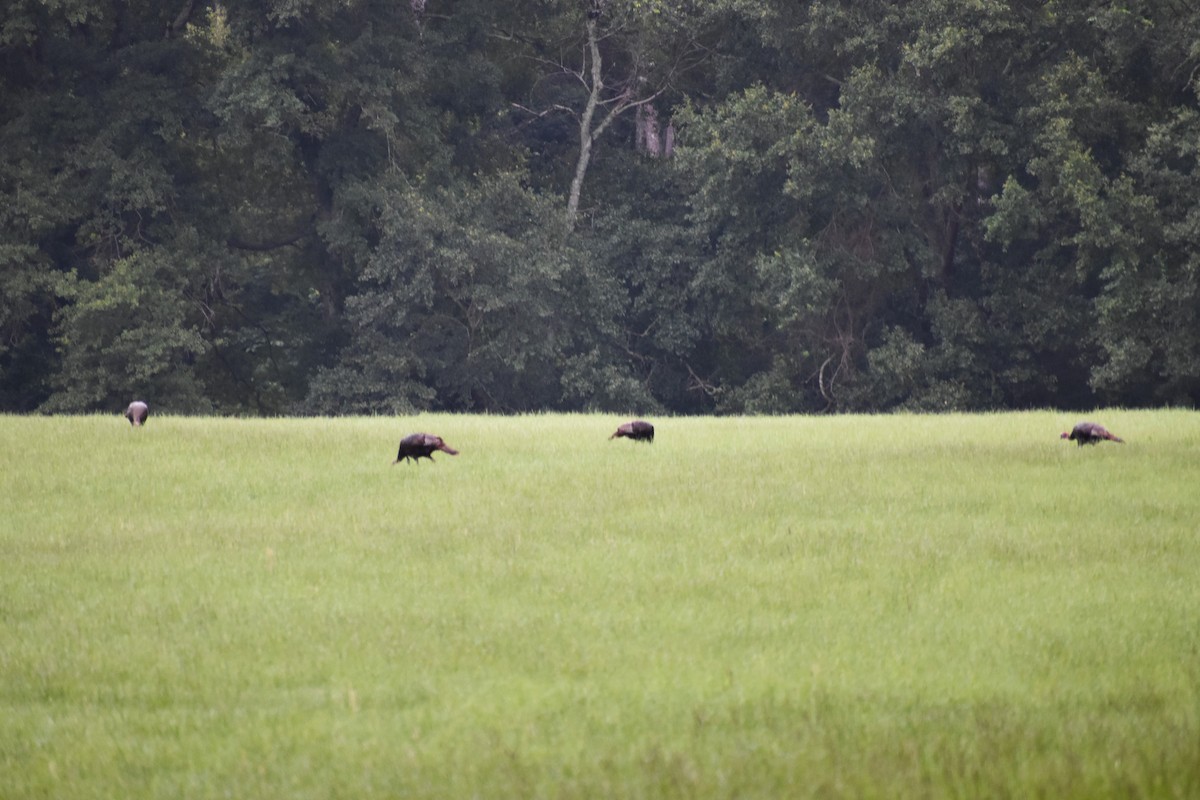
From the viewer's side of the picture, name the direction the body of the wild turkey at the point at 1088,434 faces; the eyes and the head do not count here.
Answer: to the viewer's left

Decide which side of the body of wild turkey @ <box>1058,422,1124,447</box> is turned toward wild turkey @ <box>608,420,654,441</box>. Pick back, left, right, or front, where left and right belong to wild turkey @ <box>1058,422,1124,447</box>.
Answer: front

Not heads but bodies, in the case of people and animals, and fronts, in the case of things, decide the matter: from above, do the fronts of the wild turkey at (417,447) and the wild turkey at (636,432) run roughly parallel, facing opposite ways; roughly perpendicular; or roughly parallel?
roughly parallel, facing opposite ways
